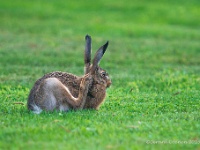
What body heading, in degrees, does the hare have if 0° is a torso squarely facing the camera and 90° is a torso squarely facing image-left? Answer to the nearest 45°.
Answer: approximately 270°
